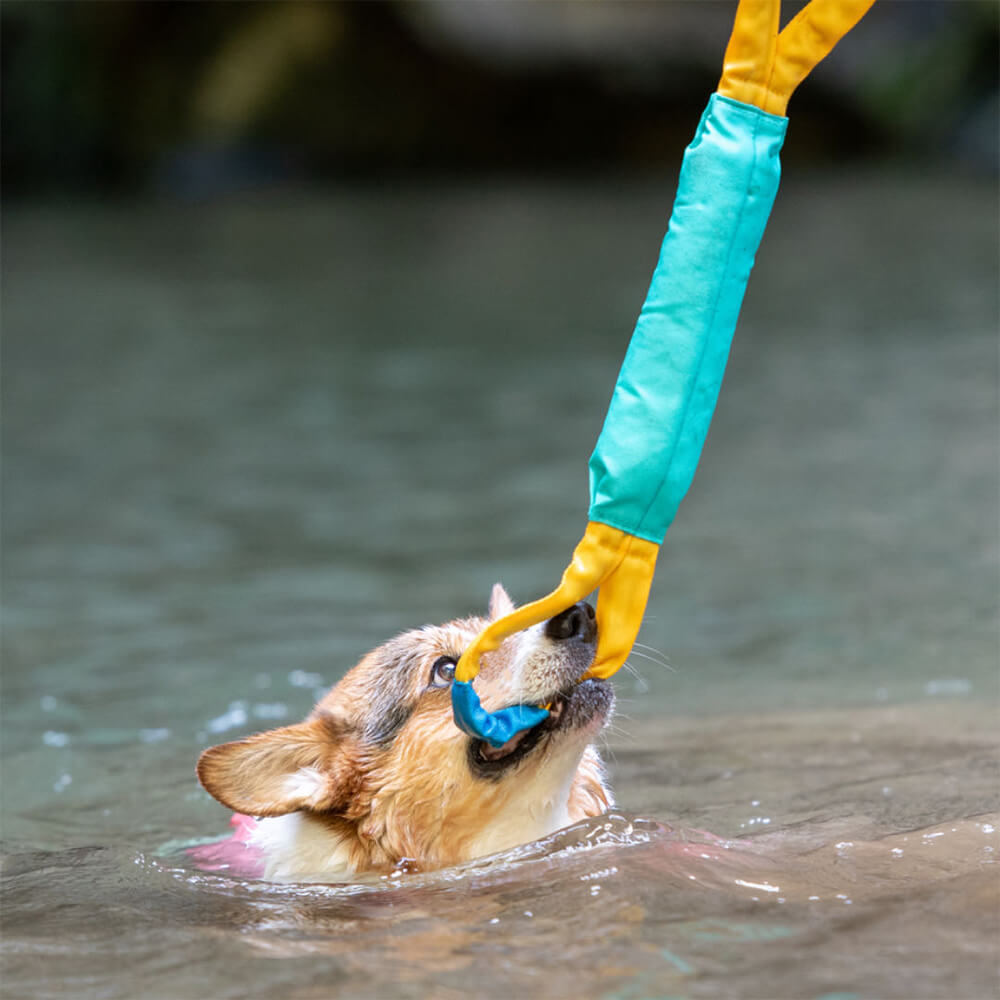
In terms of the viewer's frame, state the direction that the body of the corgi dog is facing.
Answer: to the viewer's right
